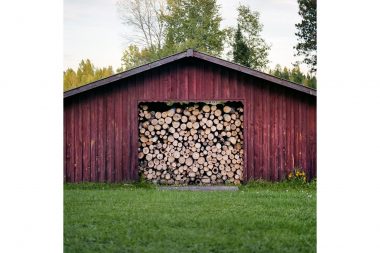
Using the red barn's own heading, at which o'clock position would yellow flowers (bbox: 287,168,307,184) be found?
The yellow flowers is roughly at 9 o'clock from the red barn.

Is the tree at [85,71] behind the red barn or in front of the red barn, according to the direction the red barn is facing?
behind

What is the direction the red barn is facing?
toward the camera

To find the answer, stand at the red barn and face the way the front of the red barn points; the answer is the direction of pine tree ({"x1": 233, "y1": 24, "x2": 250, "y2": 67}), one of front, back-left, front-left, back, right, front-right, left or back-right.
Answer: back

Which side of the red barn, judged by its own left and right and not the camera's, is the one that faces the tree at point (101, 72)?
back

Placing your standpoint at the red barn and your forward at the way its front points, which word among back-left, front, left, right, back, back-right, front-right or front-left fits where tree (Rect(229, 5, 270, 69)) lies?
back

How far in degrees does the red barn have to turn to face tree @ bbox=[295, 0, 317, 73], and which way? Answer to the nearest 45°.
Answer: approximately 180°

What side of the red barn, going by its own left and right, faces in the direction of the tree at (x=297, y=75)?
back

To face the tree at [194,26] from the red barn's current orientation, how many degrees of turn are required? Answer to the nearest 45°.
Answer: approximately 180°

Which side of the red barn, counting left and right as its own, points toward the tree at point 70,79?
back

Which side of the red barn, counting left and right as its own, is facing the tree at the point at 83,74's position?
back
